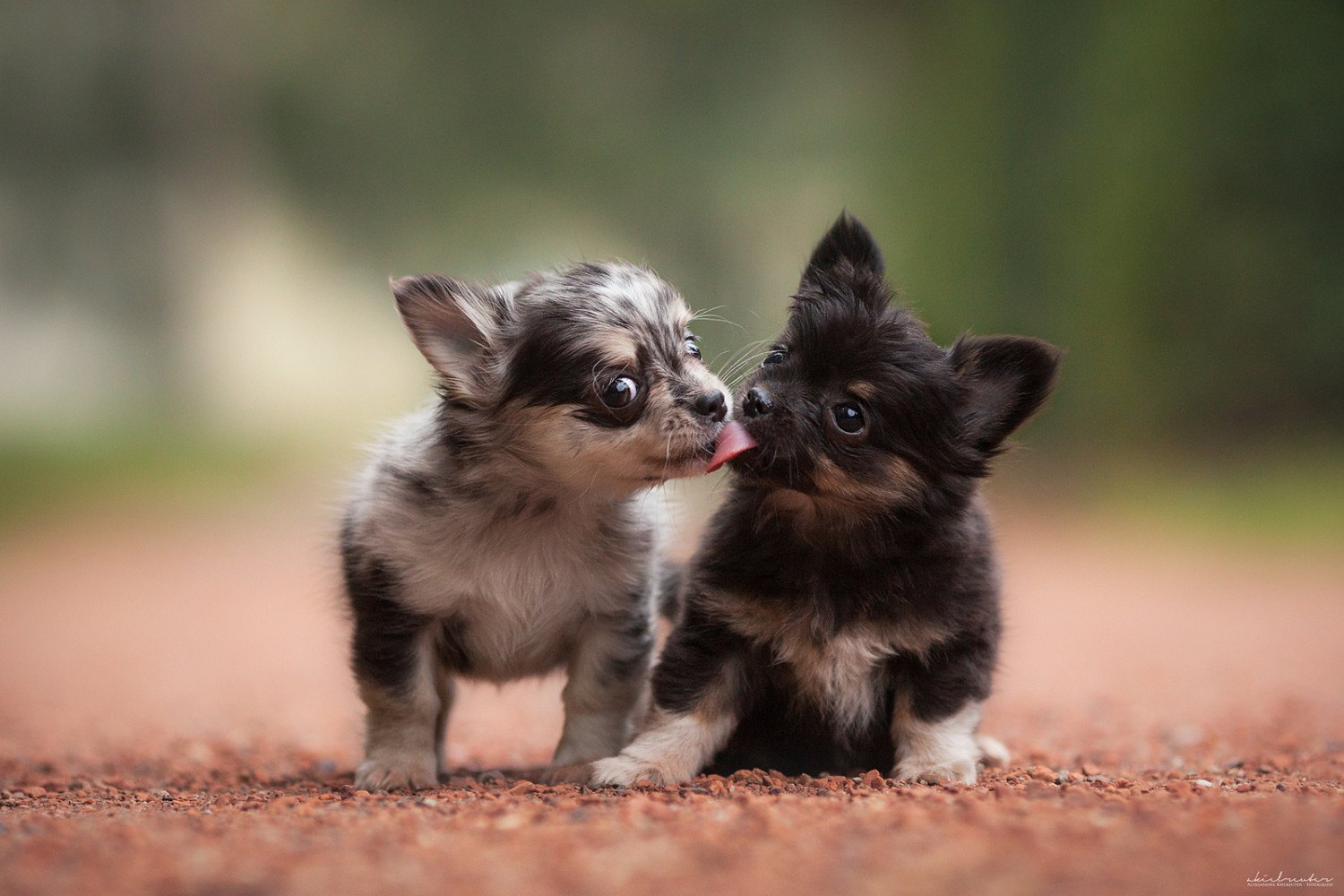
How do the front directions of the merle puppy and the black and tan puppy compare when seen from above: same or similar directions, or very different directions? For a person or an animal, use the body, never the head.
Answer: same or similar directions

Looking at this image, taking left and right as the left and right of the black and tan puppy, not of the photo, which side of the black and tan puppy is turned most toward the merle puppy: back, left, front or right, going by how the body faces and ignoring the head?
right

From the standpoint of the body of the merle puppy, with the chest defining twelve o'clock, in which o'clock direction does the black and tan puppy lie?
The black and tan puppy is roughly at 10 o'clock from the merle puppy.

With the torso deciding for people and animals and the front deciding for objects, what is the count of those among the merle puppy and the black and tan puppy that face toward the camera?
2

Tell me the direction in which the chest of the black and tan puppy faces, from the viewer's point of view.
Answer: toward the camera

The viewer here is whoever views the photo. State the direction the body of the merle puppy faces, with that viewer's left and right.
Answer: facing the viewer
